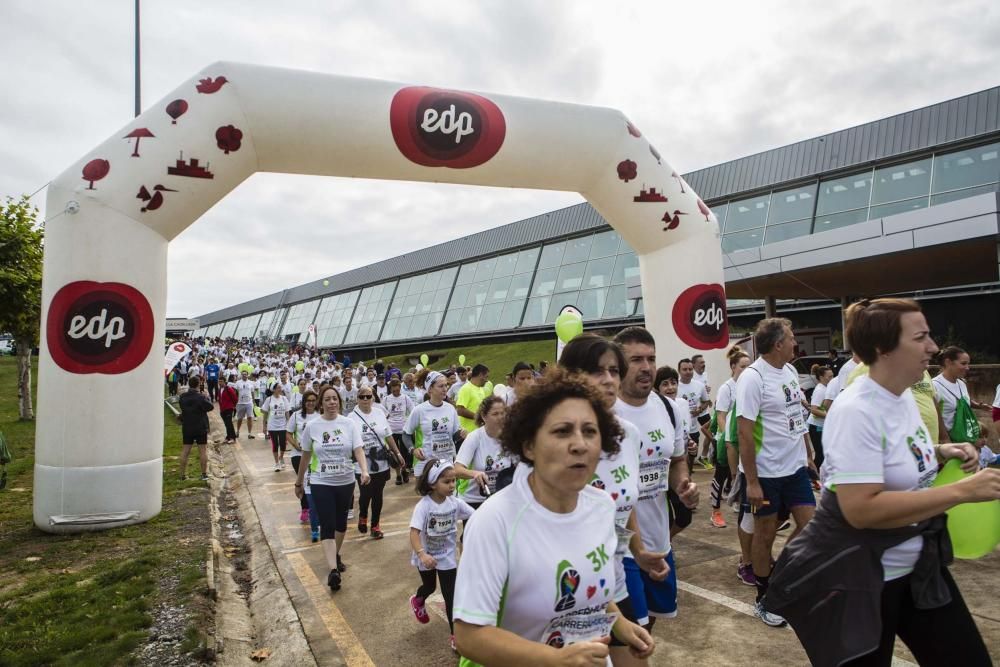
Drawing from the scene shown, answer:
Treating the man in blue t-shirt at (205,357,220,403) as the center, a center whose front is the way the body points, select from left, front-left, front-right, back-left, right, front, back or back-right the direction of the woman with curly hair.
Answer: front

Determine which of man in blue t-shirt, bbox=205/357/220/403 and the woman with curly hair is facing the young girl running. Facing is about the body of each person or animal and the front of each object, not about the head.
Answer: the man in blue t-shirt

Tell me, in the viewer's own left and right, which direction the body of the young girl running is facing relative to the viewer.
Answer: facing the viewer and to the right of the viewer

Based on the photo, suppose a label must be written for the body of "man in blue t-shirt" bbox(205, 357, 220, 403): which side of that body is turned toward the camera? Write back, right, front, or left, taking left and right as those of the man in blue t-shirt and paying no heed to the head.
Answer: front

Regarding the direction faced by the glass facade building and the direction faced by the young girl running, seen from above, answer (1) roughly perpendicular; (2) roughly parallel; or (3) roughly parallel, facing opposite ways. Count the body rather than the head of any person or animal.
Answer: roughly perpendicular

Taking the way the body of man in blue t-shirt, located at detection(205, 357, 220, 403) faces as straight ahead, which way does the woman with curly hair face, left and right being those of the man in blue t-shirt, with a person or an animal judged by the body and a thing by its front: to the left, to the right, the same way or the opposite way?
the same way

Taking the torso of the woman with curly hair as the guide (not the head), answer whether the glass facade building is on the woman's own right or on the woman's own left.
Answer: on the woman's own left

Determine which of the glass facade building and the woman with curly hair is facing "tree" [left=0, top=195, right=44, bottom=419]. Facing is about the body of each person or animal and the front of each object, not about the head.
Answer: the glass facade building

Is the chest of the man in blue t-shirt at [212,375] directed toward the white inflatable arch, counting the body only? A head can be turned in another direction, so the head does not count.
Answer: yes

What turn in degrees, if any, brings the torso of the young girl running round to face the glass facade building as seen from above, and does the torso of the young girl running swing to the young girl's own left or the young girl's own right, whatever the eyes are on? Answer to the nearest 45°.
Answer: approximately 90° to the young girl's own left

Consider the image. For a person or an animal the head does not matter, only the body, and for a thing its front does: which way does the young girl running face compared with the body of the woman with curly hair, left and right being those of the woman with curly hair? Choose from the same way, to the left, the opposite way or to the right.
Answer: the same way

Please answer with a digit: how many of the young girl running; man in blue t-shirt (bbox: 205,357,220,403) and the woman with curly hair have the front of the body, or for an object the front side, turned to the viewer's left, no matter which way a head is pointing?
0

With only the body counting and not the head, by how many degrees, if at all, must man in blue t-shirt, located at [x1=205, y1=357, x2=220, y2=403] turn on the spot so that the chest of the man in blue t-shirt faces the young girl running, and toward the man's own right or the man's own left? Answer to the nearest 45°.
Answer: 0° — they already face them

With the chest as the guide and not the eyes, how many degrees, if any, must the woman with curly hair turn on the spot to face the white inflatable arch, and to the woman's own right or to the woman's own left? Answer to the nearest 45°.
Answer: approximately 180°
